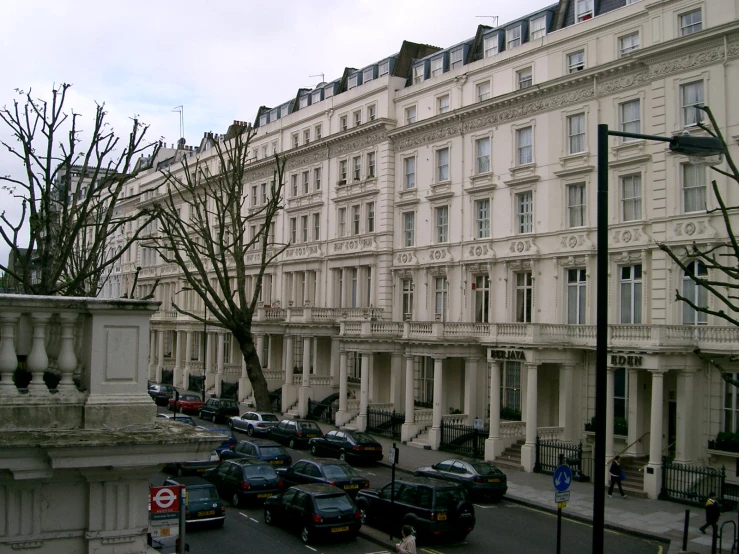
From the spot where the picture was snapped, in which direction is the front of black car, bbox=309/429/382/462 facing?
facing away from the viewer and to the left of the viewer

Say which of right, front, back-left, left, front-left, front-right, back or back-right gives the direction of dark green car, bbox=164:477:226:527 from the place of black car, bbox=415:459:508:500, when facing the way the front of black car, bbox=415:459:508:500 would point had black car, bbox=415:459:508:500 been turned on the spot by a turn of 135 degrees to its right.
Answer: back-right

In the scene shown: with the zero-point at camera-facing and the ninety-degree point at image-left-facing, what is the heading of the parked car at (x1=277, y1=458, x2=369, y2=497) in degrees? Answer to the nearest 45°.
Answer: approximately 135°

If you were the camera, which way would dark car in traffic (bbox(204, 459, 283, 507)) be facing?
facing away from the viewer and to the left of the viewer

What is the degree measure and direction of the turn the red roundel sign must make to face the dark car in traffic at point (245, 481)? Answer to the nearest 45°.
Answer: approximately 180°

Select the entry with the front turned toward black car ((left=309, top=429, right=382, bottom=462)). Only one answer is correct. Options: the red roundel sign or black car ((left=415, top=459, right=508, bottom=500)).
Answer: black car ((left=415, top=459, right=508, bottom=500))

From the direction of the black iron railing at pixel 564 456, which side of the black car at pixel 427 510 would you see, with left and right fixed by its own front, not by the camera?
right

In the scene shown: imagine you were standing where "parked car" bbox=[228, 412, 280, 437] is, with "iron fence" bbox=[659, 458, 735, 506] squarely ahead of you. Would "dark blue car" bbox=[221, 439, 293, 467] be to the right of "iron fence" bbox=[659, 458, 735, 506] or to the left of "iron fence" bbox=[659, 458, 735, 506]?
right

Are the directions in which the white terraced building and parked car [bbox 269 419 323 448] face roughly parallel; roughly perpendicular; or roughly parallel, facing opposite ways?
roughly perpendicular

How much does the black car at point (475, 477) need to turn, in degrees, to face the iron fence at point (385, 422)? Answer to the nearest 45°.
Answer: approximately 45° to its right
